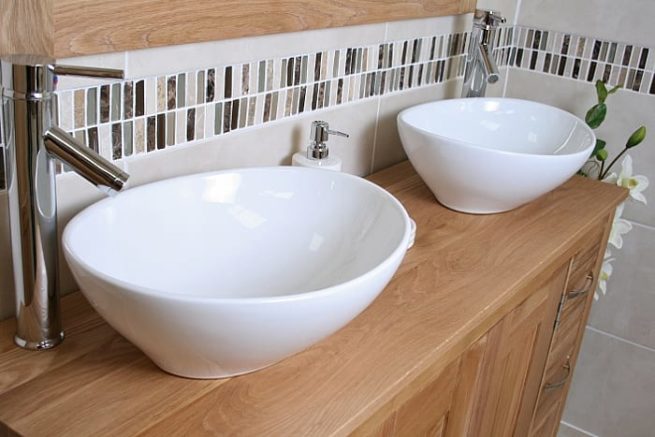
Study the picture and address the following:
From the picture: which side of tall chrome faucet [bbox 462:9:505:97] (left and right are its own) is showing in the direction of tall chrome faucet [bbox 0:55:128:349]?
right

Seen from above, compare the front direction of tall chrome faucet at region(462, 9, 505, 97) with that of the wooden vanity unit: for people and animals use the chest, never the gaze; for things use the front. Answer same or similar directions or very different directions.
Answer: same or similar directions

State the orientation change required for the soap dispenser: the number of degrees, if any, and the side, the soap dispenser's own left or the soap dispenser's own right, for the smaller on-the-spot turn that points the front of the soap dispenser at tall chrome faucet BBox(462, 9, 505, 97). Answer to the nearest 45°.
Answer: approximately 45° to the soap dispenser's own left

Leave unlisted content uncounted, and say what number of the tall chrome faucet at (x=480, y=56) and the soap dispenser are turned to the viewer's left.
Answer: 0

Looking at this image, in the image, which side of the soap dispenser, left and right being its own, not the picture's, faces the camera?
right

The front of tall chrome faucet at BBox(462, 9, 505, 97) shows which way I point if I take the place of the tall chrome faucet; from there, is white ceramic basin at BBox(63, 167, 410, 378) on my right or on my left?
on my right

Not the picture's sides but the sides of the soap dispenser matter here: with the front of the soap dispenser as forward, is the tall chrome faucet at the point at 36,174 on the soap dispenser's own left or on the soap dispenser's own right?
on the soap dispenser's own right
